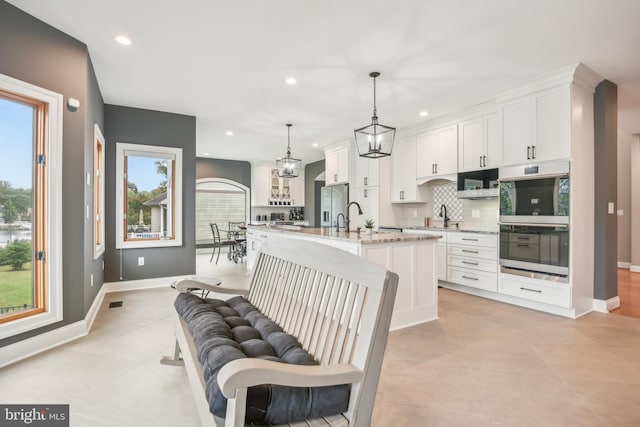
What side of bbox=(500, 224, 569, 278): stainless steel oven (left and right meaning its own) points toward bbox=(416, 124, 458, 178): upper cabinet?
right

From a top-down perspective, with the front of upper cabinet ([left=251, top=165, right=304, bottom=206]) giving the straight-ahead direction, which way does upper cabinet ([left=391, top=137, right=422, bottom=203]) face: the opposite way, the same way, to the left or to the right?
to the right

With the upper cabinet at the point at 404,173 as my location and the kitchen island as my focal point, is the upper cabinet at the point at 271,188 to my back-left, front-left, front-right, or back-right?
back-right

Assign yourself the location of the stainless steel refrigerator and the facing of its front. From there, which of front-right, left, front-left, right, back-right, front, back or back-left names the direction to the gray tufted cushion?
front-left

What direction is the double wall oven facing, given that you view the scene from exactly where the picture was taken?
facing the viewer and to the left of the viewer

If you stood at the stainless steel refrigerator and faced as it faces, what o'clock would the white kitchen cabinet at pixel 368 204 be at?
The white kitchen cabinet is roughly at 9 o'clock from the stainless steel refrigerator.

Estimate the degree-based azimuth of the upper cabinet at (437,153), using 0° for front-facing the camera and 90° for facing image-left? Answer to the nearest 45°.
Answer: approximately 45°

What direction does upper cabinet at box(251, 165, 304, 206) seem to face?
toward the camera

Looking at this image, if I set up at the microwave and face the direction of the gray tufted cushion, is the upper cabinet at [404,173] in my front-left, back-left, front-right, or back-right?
back-right

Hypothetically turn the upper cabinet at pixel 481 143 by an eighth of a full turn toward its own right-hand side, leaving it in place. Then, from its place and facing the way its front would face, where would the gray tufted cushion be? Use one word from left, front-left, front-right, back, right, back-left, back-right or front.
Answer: left

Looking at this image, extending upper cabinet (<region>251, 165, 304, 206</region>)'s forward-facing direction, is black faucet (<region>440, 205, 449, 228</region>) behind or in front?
in front

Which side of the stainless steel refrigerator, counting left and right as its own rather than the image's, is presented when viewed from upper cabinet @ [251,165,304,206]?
right

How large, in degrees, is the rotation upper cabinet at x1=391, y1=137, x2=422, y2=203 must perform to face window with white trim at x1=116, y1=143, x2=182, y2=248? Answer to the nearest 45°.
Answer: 0° — it already faces it

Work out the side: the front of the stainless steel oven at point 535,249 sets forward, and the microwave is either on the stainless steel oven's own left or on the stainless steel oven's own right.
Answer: on the stainless steel oven's own right

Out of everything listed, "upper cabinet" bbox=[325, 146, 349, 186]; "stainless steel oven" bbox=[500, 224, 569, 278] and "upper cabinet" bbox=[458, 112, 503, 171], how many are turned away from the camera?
0
